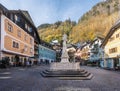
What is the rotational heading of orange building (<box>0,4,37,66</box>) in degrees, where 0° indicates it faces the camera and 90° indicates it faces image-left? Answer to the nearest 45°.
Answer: approximately 315°
